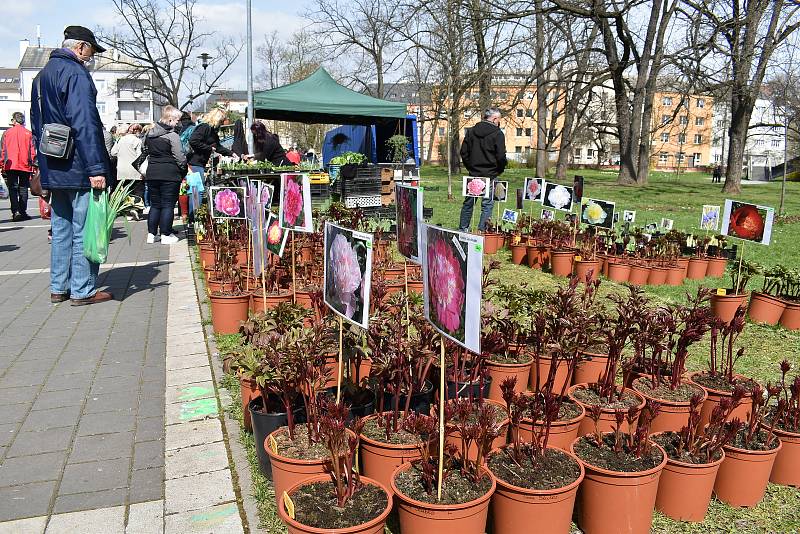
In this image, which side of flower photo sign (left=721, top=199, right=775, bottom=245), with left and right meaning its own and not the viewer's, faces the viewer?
front

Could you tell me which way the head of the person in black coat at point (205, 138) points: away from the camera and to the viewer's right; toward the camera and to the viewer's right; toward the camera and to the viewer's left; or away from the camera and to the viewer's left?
away from the camera and to the viewer's right

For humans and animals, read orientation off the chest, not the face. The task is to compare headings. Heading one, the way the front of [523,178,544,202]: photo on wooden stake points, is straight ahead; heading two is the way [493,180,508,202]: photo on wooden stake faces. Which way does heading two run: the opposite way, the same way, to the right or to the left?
the same way

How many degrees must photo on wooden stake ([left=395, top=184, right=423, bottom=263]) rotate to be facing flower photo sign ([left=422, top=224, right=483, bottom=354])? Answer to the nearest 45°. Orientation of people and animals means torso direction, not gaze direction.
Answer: approximately 45° to its left

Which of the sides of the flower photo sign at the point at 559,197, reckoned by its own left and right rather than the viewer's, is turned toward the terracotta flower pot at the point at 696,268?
left

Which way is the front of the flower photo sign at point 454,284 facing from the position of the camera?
facing the viewer and to the left of the viewer

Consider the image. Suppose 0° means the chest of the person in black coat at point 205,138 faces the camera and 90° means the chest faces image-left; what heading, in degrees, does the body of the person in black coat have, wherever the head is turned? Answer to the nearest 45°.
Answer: approximately 270°

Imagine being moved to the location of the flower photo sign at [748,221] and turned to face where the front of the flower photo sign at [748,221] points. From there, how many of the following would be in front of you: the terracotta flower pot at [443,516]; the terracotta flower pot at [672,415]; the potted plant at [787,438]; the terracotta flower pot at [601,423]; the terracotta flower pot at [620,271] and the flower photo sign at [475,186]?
4

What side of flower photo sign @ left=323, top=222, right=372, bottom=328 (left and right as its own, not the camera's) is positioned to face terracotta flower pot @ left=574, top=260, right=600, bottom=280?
back

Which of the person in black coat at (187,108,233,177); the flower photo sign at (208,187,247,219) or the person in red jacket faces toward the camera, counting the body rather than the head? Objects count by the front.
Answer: the flower photo sign

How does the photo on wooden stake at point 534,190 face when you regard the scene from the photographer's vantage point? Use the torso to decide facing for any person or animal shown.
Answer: facing the viewer

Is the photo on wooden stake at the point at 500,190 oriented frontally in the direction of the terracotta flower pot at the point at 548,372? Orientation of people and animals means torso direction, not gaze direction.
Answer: yes

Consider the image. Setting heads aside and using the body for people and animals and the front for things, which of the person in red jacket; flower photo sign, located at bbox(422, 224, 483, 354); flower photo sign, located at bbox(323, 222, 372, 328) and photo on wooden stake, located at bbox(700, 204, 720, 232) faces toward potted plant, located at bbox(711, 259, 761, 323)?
the photo on wooden stake

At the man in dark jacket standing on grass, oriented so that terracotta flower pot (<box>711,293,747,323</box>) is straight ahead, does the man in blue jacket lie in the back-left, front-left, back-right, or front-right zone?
front-right

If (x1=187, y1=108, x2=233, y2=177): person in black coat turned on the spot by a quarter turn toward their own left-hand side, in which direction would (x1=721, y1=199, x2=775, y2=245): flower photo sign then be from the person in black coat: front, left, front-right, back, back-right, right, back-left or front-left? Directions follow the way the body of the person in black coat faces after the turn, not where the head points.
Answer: back-right

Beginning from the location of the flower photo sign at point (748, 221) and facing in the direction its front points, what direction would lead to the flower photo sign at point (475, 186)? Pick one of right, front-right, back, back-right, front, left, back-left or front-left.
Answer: back-right

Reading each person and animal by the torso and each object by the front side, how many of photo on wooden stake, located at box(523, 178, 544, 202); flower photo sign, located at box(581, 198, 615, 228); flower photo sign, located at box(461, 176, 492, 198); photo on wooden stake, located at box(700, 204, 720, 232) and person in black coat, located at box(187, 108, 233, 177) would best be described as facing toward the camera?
4

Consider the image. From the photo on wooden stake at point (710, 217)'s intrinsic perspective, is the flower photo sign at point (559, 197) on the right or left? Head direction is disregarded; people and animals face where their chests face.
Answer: on its right

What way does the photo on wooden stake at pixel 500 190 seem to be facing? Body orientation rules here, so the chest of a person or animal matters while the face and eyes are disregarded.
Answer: toward the camera
